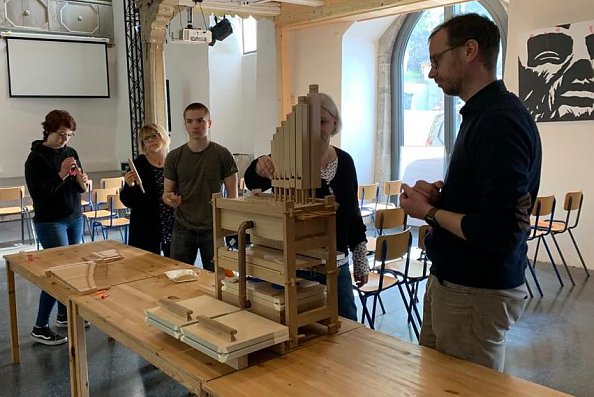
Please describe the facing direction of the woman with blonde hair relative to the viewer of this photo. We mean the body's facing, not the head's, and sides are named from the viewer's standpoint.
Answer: facing the viewer and to the right of the viewer

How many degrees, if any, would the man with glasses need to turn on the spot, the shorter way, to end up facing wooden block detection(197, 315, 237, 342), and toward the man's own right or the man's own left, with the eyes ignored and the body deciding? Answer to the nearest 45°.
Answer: approximately 45° to the man's own left

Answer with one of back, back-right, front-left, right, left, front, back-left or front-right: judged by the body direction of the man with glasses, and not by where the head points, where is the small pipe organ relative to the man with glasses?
front

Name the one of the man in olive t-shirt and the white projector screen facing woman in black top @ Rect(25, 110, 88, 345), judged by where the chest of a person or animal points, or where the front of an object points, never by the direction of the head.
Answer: the white projector screen

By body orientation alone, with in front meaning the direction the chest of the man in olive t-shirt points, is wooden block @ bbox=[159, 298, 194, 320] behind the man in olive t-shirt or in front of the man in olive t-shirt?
in front

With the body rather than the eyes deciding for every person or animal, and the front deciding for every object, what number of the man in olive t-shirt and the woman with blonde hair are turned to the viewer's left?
0

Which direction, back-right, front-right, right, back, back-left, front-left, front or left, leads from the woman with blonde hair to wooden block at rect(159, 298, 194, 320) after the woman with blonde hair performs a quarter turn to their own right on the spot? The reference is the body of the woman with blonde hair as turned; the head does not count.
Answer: front-left

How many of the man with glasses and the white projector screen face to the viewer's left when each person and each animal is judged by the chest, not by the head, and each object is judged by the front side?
1

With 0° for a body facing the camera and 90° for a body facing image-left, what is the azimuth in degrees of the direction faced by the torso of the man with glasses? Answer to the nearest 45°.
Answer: approximately 90°

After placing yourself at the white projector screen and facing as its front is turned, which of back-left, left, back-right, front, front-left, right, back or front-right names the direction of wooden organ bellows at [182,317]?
front

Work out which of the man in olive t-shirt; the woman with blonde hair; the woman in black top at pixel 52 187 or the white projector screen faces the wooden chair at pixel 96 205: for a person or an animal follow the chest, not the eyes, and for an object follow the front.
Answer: the white projector screen

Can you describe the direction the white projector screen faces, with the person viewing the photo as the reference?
facing the viewer

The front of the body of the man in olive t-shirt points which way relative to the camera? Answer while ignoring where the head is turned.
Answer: toward the camera

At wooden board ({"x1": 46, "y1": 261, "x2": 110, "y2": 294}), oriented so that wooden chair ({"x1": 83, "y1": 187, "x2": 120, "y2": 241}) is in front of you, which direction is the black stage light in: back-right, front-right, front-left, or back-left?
front-right

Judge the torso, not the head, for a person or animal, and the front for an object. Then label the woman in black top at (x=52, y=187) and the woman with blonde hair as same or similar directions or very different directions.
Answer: same or similar directions

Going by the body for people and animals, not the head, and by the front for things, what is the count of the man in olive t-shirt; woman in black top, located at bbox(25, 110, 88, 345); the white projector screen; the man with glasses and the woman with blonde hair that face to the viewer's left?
1

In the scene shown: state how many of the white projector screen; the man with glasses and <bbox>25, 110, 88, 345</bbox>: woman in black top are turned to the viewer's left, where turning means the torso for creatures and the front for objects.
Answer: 1

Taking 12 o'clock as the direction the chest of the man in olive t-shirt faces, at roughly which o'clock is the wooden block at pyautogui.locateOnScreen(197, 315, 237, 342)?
The wooden block is roughly at 12 o'clock from the man in olive t-shirt.

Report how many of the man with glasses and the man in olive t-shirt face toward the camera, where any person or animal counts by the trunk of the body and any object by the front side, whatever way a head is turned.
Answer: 1

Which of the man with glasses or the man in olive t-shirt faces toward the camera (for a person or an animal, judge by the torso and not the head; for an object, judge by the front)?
the man in olive t-shirt

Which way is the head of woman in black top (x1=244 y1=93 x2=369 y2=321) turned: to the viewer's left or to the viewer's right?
to the viewer's left

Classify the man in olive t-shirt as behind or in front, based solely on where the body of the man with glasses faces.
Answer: in front
